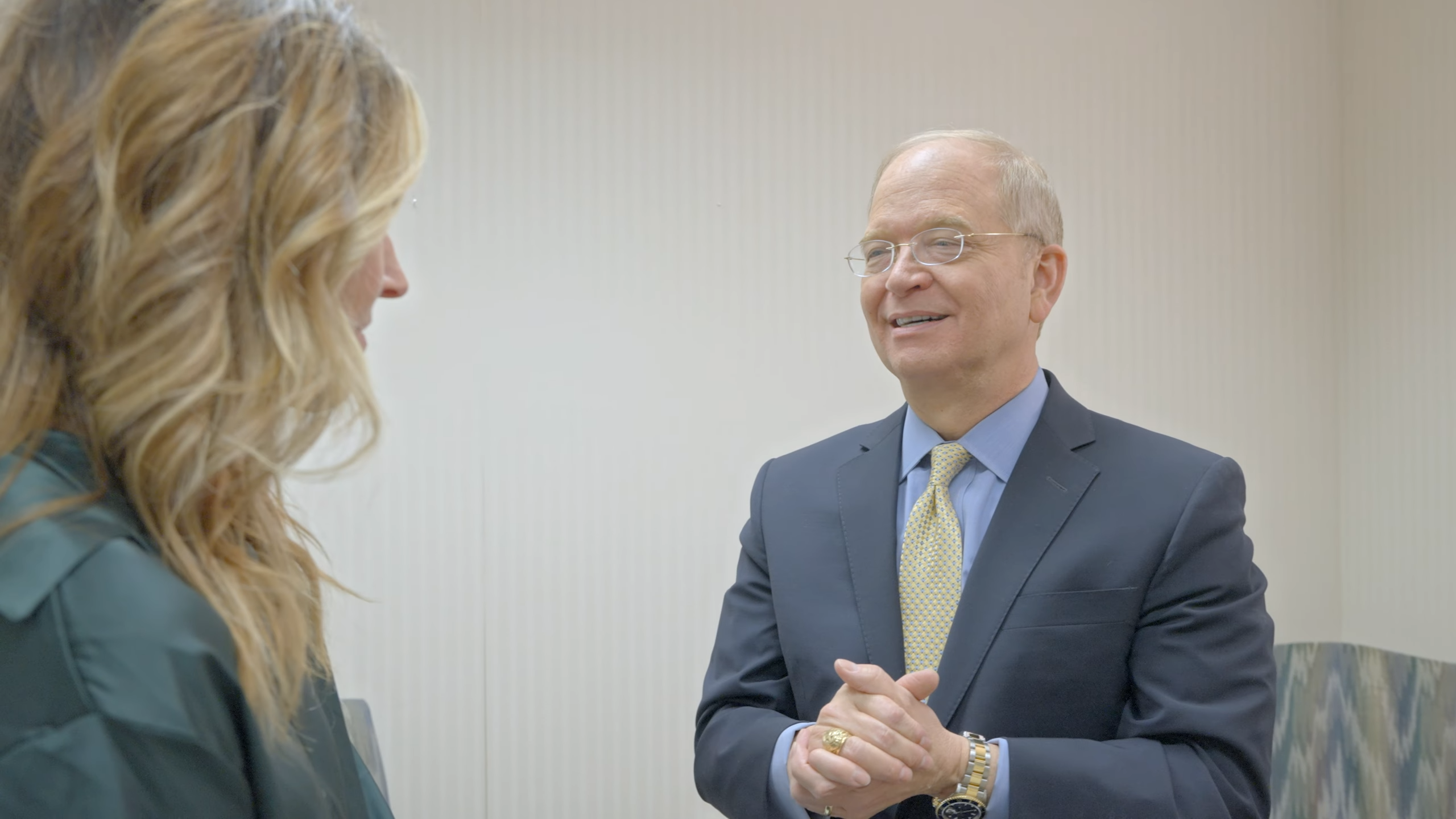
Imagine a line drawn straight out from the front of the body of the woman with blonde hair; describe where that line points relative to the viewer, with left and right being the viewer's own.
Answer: facing away from the viewer and to the right of the viewer

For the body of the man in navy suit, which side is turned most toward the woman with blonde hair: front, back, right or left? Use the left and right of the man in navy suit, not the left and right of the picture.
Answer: front

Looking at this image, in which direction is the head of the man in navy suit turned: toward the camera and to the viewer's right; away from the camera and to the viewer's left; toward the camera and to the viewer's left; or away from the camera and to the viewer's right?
toward the camera and to the viewer's left

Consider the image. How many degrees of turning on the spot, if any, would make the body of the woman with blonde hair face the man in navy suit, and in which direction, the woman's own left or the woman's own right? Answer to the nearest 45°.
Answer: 0° — they already face them

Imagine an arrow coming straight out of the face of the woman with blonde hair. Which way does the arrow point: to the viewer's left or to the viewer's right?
to the viewer's right

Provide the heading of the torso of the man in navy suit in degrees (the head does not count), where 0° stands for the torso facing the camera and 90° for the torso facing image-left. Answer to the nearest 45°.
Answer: approximately 45°

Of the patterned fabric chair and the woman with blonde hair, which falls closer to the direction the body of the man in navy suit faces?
the woman with blonde hair

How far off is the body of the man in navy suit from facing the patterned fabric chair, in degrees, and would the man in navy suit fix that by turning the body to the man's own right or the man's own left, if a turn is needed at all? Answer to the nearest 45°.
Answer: approximately 180°

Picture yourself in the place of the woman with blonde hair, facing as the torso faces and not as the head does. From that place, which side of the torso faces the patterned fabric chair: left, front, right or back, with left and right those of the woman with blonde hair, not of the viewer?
front
